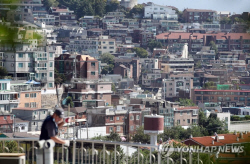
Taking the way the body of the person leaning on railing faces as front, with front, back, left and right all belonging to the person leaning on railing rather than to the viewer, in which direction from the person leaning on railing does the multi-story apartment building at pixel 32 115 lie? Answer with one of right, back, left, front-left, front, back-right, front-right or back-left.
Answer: left

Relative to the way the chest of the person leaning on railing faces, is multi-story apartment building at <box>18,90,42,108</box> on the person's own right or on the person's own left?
on the person's own left

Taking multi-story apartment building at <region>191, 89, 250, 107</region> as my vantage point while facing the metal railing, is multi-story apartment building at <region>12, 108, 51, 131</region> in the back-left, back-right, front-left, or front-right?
front-right

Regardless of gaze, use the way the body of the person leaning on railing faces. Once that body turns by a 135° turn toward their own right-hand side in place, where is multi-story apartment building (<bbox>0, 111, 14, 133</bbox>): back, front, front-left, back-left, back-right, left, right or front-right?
back-right

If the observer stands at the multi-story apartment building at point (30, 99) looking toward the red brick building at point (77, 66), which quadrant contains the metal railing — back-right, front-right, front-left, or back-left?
back-right
